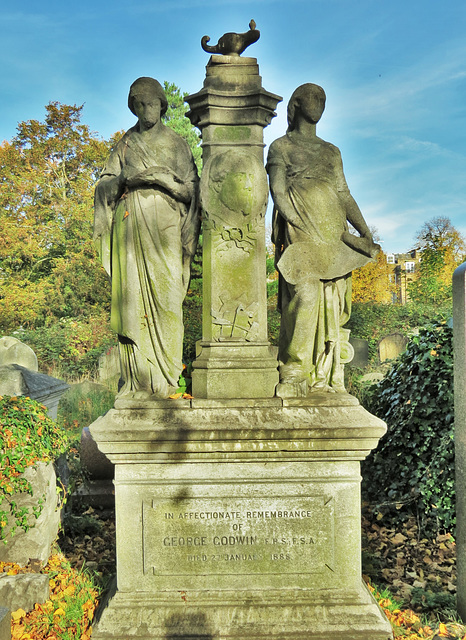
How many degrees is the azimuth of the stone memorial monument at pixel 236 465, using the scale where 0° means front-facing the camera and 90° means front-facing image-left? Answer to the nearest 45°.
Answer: approximately 0°

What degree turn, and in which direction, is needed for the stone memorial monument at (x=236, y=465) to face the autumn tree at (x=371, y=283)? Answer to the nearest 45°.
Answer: approximately 180°

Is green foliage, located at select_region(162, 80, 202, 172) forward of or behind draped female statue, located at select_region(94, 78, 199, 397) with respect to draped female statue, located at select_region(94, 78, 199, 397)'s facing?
behind

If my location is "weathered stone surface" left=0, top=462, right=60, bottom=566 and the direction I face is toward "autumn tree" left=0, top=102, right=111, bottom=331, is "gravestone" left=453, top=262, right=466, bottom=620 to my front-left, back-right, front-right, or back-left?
back-right

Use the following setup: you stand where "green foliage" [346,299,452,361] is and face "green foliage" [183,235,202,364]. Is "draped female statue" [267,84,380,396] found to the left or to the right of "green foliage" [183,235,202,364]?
left
